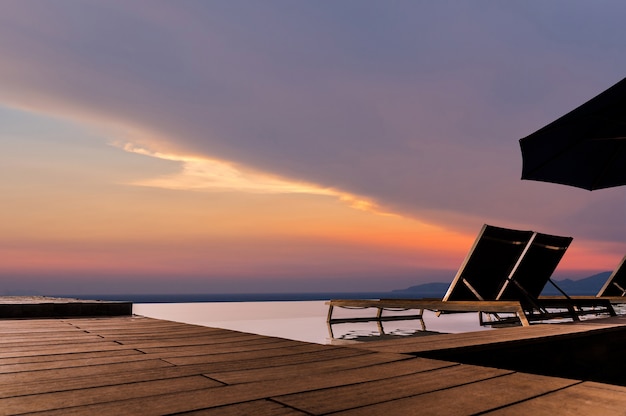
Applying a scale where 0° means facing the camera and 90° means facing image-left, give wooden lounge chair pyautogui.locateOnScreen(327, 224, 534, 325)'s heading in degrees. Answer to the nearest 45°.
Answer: approximately 135°

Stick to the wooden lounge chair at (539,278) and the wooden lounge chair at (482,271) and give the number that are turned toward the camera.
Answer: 0

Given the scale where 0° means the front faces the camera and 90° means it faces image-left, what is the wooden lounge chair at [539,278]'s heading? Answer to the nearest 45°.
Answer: approximately 135°
